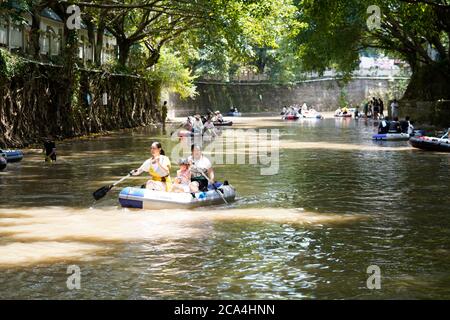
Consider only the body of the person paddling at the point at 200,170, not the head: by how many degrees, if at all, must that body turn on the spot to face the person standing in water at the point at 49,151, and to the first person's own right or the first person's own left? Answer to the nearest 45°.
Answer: approximately 90° to the first person's own right

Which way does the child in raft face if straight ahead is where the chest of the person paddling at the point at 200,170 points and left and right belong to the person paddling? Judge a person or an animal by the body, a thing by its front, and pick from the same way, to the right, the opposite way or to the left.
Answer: the same way

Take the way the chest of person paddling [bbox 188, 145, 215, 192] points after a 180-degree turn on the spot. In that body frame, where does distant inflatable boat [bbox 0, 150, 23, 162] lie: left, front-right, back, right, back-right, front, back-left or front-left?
left

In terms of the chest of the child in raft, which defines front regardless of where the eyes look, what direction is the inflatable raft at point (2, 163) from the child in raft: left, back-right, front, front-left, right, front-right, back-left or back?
right

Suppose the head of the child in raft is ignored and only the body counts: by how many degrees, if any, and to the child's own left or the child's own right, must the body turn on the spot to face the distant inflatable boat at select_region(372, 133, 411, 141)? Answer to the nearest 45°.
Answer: approximately 180°

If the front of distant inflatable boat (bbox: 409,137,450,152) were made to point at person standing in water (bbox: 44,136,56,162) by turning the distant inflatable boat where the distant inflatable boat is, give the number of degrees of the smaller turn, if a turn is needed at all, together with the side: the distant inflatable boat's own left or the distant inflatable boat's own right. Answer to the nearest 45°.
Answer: approximately 45° to the distant inflatable boat's own left

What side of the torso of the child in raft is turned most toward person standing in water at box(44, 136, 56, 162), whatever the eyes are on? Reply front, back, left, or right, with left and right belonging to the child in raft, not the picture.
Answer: right

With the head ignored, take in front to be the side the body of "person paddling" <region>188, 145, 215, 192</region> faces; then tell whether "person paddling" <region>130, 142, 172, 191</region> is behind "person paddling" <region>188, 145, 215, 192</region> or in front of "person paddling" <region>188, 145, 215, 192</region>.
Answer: in front

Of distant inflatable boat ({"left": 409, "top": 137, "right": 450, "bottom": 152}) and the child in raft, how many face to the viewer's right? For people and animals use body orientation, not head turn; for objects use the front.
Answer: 0

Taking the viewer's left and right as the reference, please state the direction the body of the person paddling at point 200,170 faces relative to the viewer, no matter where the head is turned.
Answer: facing the viewer and to the left of the viewer

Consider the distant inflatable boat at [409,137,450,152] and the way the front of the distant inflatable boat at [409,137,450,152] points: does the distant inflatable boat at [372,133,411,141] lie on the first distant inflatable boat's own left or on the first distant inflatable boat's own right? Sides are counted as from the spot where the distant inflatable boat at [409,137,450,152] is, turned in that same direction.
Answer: on the first distant inflatable boat's own right

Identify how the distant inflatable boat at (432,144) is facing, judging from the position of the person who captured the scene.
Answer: facing to the left of the viewer
